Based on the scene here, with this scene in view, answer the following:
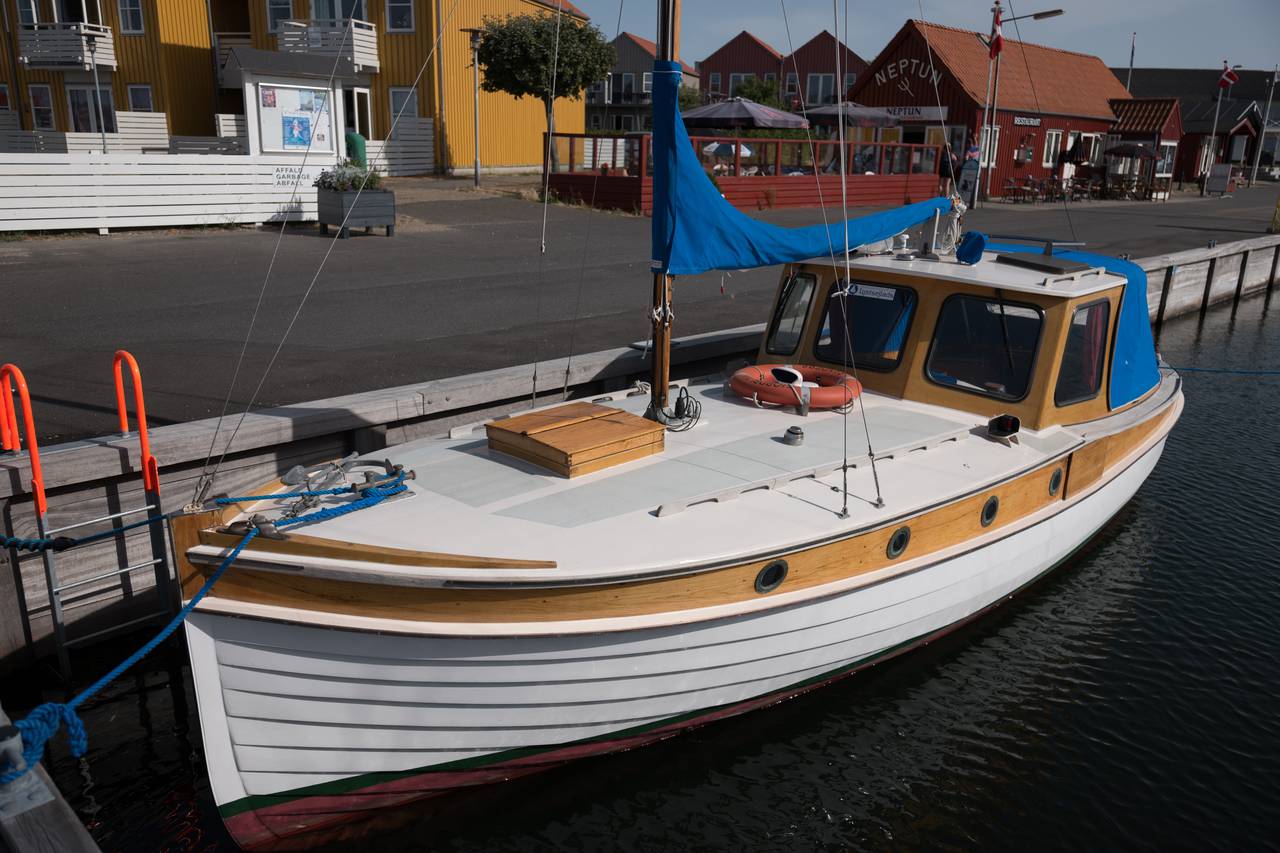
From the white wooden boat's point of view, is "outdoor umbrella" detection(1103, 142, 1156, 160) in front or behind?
behind

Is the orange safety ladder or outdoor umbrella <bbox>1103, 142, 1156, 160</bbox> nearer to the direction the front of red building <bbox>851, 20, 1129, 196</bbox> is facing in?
the orange safety ladder

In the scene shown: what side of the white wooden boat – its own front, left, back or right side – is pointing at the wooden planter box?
right

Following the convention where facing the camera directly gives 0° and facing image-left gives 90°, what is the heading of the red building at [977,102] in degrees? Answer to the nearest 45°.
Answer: approximately 45°

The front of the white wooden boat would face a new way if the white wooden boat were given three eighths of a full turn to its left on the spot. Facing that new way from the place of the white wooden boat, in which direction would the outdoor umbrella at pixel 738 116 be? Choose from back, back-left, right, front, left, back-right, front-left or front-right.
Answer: left

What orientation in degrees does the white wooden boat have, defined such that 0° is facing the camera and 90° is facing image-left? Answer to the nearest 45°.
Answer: approximately 45°

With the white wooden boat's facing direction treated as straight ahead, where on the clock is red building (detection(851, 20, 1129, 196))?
The red building is roughly at 5 o'clock from the white wooden boat.

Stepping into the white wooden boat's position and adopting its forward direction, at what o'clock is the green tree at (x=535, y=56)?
The green tree is roughly at 4 o'clock from the white wooden boat.
